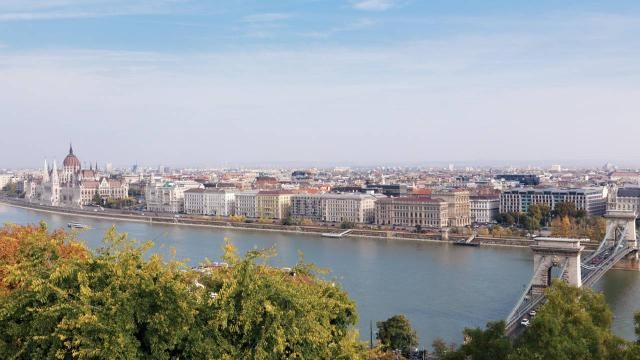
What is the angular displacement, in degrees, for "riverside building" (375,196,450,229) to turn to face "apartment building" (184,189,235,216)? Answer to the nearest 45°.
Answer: approximately 135° to its right

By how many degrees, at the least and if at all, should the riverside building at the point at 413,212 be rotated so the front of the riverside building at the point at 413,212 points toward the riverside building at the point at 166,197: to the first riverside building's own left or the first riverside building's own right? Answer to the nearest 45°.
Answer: approximately 135° to the first riverside building's own right

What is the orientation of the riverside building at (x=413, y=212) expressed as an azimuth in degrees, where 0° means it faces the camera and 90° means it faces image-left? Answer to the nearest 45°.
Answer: approximately 0°

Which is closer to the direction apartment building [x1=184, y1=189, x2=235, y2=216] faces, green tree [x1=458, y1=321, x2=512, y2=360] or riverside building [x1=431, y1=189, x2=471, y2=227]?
the green tree

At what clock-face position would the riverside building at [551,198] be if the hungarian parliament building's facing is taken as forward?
The riverside building is roughly at 9 o'clock from the hungarian parliament building.

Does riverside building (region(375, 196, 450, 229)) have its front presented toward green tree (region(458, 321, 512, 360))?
yes

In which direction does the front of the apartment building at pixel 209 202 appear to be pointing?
toward the camera

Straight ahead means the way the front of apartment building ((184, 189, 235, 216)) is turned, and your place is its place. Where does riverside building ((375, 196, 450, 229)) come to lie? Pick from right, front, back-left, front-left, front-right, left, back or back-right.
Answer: front-left

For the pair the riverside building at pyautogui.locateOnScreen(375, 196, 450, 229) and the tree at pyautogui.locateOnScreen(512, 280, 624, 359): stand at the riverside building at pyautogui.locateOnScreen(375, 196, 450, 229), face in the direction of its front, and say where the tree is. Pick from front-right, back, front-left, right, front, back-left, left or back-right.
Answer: front

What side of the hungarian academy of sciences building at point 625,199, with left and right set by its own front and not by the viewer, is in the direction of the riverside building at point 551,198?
right
